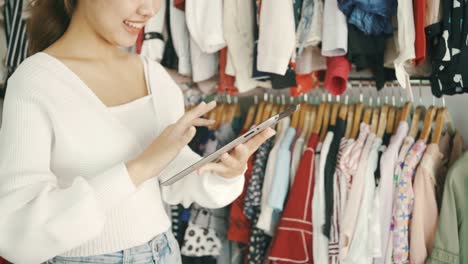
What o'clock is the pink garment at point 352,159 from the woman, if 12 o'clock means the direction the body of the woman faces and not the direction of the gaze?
The pink garment is roughly at 9 o'clock from the woman.

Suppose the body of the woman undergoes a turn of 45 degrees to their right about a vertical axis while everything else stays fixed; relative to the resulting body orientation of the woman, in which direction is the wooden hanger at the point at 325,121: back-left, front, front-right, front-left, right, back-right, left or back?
back-left

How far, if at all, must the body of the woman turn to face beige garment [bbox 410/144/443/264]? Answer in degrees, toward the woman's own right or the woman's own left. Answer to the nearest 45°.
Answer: approximately 90° to the woman's own left

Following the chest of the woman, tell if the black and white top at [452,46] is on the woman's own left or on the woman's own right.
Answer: on the woman's own left

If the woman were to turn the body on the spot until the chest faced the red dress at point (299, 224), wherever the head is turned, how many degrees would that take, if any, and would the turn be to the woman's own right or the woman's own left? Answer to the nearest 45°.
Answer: approximately 90° to the woman's own left

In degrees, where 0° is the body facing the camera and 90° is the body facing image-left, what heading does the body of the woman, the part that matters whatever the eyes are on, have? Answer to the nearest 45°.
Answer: approximately 315°

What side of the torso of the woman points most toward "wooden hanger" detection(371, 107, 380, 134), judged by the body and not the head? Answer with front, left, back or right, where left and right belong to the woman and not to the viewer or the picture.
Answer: left

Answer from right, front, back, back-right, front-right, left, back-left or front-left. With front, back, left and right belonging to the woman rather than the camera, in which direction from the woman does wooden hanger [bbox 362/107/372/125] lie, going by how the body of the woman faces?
left

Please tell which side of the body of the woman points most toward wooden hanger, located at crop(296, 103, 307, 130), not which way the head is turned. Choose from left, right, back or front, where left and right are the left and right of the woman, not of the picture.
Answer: left

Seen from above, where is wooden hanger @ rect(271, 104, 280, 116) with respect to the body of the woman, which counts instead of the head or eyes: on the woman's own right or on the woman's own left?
on the woman's own left

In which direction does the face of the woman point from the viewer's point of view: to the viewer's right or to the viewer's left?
to the viewer's right

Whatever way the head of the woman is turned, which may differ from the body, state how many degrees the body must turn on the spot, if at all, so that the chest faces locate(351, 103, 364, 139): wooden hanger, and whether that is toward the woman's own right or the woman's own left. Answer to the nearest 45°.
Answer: approximately 90° to the woman's own left
